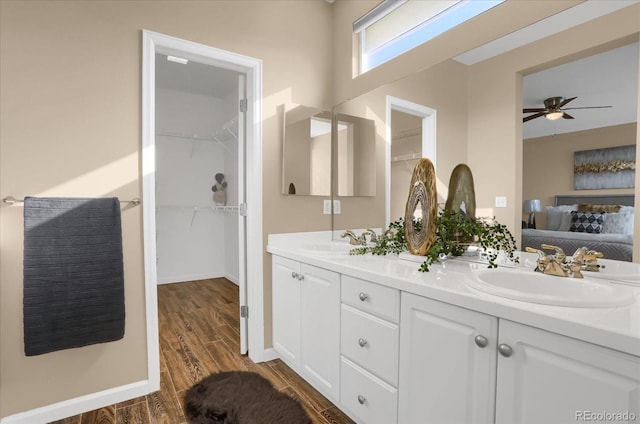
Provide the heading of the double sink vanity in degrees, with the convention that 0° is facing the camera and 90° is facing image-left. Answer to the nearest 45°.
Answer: approximately 45°

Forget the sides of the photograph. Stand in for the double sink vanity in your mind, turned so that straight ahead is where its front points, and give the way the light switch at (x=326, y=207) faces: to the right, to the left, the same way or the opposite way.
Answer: to the left

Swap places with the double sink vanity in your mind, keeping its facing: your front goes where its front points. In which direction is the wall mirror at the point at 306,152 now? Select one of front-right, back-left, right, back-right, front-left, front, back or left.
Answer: right

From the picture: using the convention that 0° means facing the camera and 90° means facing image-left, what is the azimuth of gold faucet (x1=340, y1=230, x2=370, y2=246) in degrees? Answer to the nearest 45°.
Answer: approximately 45°

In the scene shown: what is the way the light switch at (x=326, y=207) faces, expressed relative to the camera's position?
facing the viewer and to the right of the viewer

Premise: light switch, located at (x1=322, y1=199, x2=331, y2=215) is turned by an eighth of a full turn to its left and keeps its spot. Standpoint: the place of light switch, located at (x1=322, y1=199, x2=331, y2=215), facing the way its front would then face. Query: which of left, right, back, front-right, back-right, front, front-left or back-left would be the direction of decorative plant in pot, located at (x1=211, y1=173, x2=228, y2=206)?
back-left
